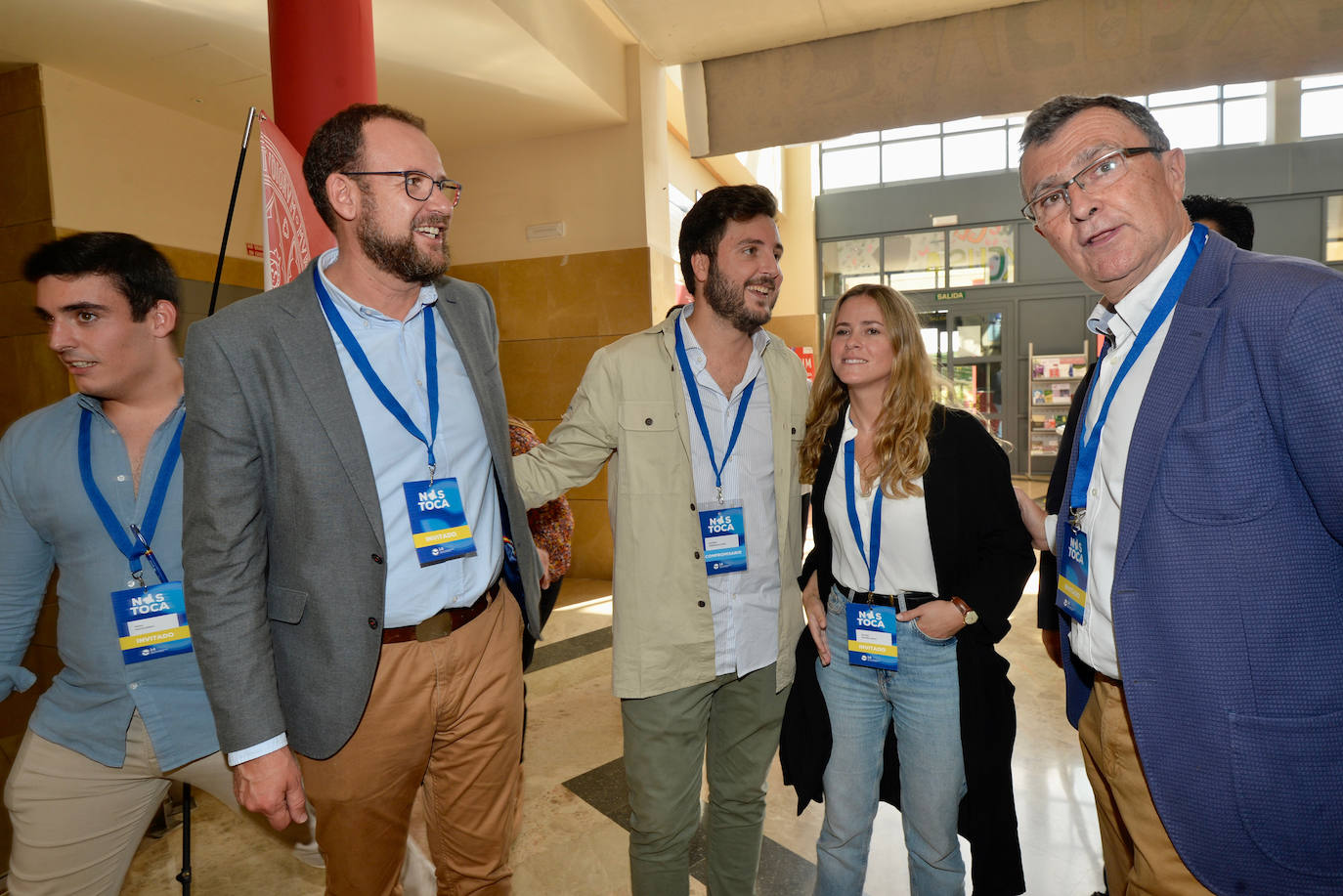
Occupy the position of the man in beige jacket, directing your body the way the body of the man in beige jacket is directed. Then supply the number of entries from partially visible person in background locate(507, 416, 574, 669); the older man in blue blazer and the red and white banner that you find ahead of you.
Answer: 1

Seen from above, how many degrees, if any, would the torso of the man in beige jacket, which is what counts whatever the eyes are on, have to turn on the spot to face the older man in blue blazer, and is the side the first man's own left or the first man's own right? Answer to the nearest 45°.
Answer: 0° — they already face them

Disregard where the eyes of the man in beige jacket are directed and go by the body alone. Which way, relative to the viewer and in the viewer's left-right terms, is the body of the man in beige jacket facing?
facing the viewer and to the right of the viewer

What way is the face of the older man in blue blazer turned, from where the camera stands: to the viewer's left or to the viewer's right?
to the viewer's left

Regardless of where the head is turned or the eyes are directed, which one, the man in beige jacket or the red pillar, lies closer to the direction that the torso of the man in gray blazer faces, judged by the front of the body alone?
the man in beige jacket

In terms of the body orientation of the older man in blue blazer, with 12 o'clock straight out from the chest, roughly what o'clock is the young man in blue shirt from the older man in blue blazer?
The young man in blue shirt is roughly at 1 o'clock from the older man in blue blazer.

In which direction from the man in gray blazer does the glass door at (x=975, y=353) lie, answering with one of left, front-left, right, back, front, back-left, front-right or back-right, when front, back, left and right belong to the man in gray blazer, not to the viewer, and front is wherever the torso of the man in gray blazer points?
left

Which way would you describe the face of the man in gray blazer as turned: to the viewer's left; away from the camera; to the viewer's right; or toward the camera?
to the viewer's right

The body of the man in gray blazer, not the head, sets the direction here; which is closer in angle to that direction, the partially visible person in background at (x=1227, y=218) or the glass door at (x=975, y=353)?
the partially visible person in background

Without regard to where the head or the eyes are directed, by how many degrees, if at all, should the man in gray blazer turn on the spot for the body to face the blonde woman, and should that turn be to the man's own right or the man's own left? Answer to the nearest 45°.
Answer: approximately 45° to the man's own left

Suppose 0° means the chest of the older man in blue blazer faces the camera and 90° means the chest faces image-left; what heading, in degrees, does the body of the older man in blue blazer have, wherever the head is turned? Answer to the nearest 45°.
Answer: approximately 45°

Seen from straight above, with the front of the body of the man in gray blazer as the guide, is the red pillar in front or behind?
behind
